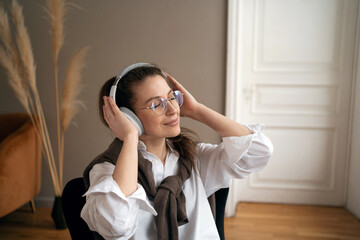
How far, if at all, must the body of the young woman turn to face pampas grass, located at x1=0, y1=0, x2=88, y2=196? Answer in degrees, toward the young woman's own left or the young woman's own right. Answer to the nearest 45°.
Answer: approximately 180°

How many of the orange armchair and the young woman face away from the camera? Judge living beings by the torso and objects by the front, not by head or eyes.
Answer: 0

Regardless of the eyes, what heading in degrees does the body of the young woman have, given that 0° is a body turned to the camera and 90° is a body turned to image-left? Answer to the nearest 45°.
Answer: approximately 315°

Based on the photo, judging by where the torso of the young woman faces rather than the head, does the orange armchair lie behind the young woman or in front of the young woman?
behind

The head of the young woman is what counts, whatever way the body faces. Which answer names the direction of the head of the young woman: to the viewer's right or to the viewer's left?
to the viewer's right
